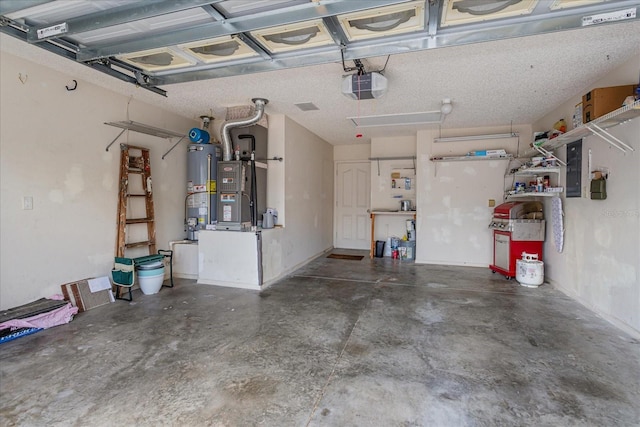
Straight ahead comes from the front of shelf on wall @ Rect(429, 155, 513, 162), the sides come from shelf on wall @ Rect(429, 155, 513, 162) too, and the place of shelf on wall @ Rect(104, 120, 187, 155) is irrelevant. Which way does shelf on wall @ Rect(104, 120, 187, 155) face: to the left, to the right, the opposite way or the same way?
to the left

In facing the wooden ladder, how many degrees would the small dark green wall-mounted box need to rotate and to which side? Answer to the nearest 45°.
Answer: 0° — it already faces it

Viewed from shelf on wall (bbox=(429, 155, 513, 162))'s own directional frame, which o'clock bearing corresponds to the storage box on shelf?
The storage box on shelf is roughly at 11 o'clock from the shelf on wall.

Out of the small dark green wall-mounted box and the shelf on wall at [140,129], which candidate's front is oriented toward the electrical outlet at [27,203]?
the small dark green wall-mounted box

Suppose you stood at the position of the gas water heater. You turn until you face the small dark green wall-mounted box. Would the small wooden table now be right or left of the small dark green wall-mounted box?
left

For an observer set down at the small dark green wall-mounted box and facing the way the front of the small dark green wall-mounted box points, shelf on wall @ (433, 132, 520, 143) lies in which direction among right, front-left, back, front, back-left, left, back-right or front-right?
right

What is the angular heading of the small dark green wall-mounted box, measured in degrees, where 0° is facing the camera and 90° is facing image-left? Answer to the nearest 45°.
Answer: approximately 45°

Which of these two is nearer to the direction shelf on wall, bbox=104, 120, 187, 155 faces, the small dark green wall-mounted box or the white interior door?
the small dark green wall-mounted box

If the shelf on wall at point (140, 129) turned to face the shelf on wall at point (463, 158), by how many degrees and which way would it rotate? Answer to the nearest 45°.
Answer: approximately 45° to its left

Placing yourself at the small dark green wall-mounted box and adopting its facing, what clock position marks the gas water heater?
The gas water heater is roughly at 1 o'clock from the small dark green wall-mounted box.

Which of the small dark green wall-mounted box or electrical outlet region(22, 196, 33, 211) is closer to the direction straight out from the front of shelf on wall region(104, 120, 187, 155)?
the small dark green wall-mounted box

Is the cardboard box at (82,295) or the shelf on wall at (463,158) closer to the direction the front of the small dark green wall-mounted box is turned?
the cardboard box

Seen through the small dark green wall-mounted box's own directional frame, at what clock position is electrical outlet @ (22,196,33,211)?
The electrical outlet is roughly at 12 o'clock from the small dark green wall-mounted box.

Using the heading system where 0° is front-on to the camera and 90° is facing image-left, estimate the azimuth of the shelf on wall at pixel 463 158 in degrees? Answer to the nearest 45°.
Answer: approximately 0°

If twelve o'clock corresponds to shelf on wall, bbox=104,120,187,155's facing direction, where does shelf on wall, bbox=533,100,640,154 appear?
shelf on wall, bbox=533,100,640,154 is roughly at 12 o'clock from shelf on wall, bbox=104,120,187,155.

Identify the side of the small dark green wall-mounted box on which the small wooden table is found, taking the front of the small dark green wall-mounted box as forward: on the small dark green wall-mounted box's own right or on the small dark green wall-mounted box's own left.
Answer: on the small dark green wall-mounted box's own right
